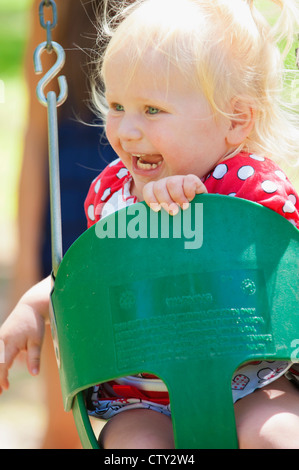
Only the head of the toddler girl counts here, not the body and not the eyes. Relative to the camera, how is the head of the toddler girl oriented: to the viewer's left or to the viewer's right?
to the viewer's left

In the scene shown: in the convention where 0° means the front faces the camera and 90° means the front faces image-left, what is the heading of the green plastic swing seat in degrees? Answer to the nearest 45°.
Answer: approximately 0°

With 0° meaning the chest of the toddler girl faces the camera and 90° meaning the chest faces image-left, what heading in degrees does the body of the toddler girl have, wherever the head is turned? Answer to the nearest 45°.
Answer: approximately 45°
